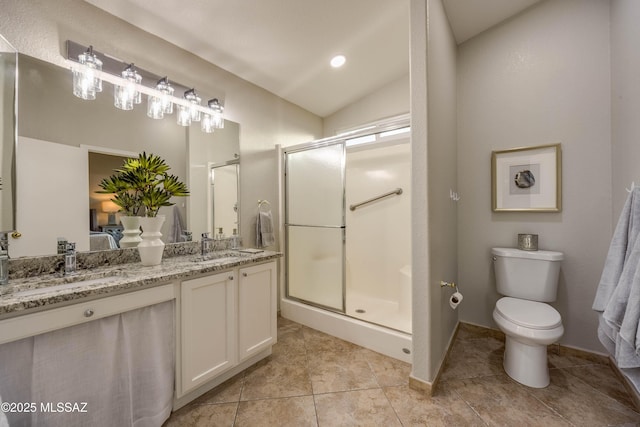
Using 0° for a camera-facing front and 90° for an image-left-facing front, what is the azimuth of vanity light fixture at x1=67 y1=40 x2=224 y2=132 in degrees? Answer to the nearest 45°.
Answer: approximately 315°

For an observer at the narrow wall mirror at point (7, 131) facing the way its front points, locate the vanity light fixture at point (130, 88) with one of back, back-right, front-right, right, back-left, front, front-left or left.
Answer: front-left

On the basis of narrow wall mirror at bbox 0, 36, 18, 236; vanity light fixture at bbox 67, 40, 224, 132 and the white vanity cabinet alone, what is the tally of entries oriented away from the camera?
0

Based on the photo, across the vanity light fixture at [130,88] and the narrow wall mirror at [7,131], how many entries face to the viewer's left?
0

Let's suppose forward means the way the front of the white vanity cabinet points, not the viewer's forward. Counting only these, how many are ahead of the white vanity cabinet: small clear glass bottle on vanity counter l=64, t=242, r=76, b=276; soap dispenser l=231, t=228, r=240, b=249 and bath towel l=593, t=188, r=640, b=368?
1

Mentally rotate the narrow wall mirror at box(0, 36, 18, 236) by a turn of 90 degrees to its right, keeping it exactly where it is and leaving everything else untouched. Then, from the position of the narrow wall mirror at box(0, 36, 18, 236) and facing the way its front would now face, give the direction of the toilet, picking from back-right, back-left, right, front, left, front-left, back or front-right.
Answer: left

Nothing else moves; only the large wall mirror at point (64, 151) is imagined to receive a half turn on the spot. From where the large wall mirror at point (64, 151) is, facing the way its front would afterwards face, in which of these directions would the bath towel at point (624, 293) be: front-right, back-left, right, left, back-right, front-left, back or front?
back

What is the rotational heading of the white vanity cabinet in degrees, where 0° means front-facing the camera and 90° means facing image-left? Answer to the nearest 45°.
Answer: approximately 315°

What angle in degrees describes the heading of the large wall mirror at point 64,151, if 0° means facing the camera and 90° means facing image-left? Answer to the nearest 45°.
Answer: approximately 315°

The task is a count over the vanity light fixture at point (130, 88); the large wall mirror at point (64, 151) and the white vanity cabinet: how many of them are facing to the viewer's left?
0

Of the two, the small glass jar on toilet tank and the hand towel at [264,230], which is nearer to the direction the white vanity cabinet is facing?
the small glass jar on toilet tank

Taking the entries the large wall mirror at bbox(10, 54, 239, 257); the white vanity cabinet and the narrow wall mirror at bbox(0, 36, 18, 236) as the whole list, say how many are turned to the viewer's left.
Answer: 0

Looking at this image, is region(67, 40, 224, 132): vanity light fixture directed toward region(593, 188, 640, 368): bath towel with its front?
yes
